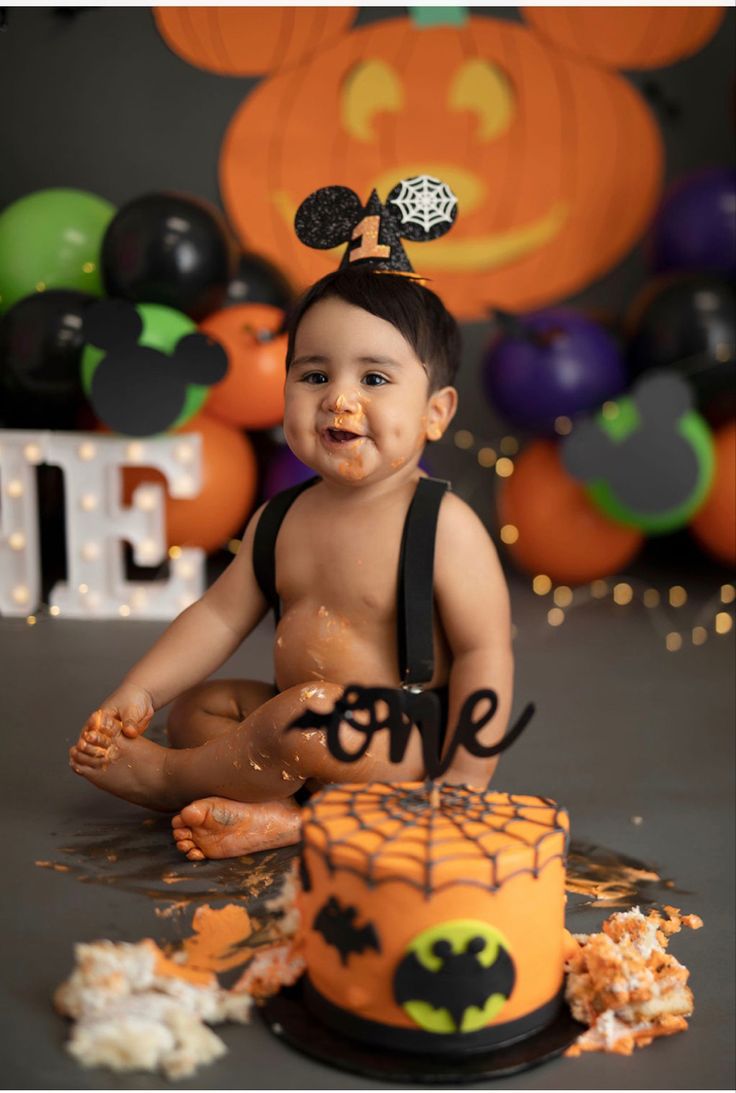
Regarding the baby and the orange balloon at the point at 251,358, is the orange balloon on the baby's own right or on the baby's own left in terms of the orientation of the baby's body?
on the baby's own right

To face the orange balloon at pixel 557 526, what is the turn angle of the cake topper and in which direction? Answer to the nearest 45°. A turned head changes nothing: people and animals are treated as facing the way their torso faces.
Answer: approximately 180°

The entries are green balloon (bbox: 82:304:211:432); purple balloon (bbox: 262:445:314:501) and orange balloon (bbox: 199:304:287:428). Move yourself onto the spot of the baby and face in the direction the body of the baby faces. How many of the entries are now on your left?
0

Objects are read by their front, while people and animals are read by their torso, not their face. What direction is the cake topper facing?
toward the camera

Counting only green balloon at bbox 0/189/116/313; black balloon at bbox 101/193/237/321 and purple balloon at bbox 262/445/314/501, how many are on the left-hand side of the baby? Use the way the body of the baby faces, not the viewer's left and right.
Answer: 0

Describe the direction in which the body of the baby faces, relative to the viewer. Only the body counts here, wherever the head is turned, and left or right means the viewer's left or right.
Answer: facing the viewer and to the left of the viewer

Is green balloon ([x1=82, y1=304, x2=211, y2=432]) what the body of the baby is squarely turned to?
no

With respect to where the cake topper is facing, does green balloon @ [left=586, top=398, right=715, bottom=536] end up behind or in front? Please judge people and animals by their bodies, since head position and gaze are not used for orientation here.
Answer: behind

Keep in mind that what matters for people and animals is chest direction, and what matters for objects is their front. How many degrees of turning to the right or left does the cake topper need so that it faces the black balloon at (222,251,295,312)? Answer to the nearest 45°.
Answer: approximately 180°

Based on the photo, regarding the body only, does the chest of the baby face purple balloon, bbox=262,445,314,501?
no

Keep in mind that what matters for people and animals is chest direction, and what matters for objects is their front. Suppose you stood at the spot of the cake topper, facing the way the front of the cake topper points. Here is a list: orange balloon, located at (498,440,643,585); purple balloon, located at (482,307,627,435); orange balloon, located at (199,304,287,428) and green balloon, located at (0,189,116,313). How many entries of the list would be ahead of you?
0

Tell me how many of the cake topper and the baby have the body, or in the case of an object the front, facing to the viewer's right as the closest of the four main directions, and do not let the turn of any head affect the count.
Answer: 0
